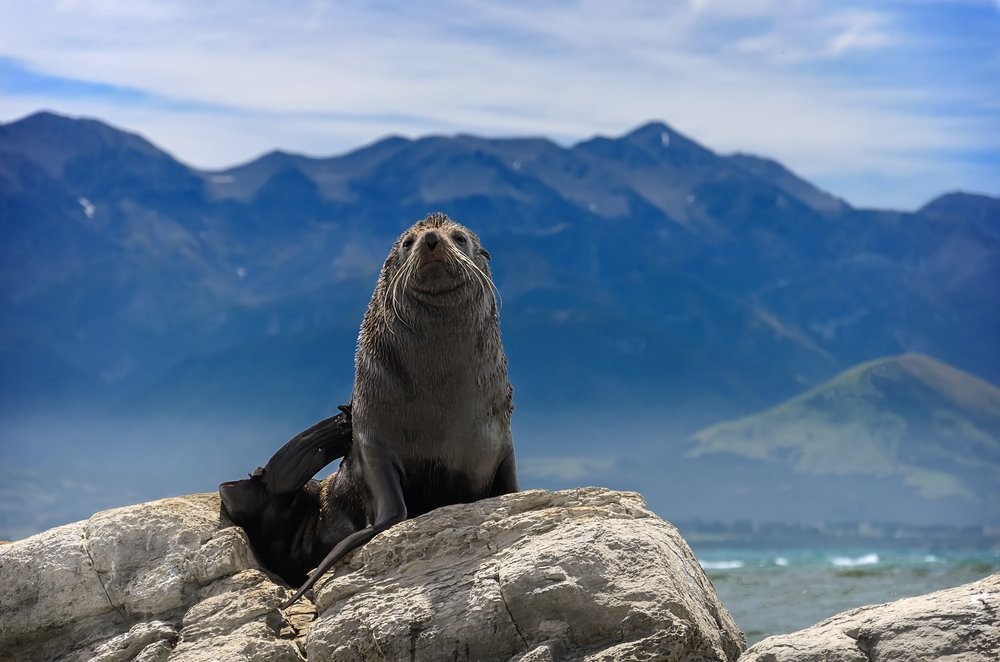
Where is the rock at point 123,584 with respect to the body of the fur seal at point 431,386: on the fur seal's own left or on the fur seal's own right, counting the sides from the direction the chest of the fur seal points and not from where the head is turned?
on the fur seal's own right

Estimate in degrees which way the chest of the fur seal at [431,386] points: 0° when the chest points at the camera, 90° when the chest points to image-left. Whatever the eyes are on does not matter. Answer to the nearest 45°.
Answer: approximately 0°

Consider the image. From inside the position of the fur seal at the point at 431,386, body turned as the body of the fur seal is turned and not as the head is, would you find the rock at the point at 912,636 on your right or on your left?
on your left
